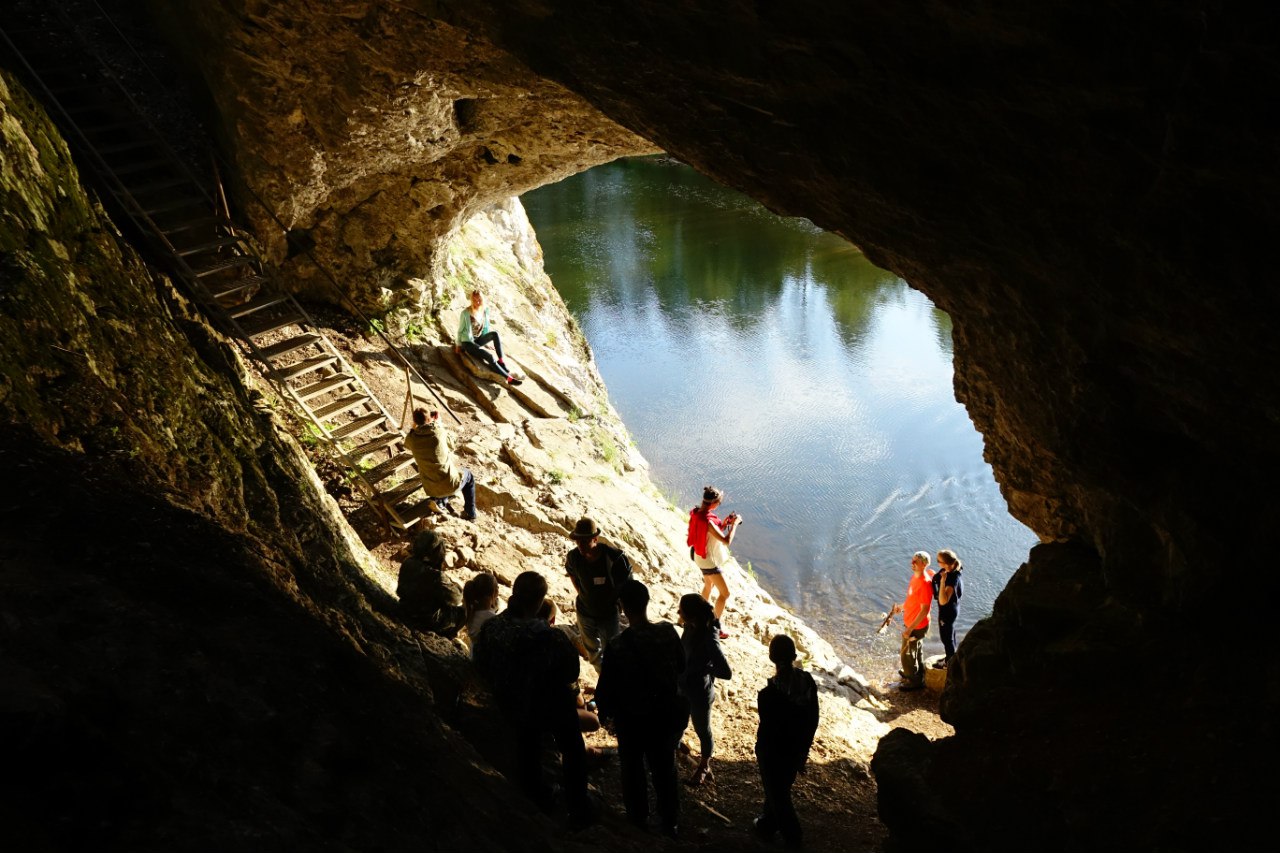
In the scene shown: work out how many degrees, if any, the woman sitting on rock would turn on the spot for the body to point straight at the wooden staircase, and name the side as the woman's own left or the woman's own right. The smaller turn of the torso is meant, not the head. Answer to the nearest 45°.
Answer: approximately 90° to the woman's own right

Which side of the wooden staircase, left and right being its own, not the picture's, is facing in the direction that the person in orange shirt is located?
front

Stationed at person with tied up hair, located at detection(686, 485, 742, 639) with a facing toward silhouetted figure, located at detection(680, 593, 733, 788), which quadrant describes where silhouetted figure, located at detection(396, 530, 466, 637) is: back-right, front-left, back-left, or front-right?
front-right

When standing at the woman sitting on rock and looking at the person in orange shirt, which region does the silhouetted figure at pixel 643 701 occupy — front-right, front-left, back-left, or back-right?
front-right

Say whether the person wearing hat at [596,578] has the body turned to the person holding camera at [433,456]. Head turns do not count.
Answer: no

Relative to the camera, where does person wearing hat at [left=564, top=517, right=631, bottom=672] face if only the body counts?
toward the camera

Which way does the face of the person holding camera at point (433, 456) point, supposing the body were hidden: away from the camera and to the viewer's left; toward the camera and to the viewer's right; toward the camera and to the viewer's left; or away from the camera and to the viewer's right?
away from the camera and to the viewer's right

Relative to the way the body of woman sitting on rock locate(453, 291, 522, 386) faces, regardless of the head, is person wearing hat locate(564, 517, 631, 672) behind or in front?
in front

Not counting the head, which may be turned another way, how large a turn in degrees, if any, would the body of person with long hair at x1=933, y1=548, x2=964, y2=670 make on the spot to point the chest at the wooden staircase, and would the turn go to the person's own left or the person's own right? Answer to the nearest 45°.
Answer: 0° — they already face it

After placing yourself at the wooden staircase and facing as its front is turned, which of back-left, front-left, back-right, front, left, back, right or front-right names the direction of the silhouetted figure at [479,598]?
front-right

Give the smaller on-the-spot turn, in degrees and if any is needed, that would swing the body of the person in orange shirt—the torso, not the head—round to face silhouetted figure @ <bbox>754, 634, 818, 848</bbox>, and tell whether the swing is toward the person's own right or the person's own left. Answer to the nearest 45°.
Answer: approximately 90° to the person's own left

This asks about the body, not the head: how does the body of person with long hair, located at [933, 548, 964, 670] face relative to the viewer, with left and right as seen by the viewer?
facing to the left of the viewer
